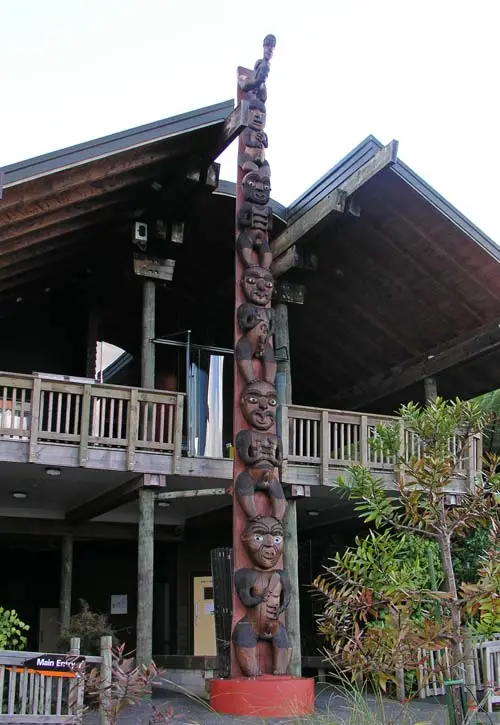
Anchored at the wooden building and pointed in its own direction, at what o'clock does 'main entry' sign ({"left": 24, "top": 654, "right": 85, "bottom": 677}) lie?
The 'main entry' sign is roughly at 12 o'clock from the wooden building.

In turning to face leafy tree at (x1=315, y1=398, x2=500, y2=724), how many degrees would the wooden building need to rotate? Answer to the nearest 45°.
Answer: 0° — it already faces it

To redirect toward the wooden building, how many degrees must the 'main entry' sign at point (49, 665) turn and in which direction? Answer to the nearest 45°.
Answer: approximately 180°

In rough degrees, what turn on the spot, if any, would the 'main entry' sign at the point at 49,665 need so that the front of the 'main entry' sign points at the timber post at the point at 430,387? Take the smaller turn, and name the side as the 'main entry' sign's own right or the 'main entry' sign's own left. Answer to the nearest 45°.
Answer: approximately 135° to the 'main entry' sign's own left

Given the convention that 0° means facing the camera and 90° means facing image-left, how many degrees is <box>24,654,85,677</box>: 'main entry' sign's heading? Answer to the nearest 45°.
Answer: approximately 0°

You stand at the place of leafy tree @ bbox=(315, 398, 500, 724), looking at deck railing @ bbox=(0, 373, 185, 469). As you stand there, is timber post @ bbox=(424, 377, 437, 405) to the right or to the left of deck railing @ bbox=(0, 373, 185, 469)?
right

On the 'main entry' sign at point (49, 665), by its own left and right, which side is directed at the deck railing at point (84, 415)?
back

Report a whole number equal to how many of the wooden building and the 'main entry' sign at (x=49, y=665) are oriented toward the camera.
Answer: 2

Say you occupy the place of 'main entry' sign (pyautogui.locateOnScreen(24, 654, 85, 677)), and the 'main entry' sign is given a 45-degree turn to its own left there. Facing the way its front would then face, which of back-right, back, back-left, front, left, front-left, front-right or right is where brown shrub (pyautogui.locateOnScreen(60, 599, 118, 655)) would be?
back-left

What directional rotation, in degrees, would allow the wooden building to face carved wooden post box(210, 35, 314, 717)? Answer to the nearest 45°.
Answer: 0° — it already faces it
